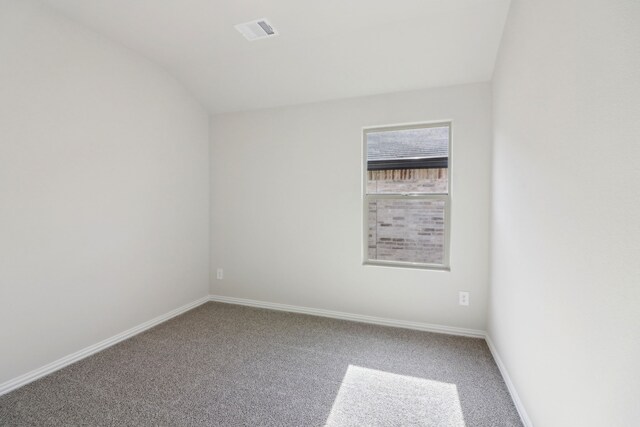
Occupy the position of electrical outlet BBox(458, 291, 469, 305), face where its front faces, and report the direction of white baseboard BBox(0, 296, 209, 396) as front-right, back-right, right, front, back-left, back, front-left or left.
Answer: front-right

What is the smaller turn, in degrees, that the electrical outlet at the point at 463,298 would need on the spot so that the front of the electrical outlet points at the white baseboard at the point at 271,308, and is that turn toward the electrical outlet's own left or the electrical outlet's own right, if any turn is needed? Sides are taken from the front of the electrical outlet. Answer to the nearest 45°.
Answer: approximately 45° to the electrical outlet's own right

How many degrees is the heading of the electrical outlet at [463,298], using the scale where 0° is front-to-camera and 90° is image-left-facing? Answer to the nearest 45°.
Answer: approximately 0°

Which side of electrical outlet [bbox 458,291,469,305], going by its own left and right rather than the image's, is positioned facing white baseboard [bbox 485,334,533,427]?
front

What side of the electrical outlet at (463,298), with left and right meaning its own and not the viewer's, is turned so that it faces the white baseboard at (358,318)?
right
